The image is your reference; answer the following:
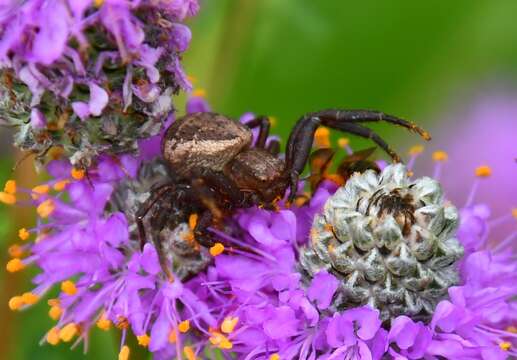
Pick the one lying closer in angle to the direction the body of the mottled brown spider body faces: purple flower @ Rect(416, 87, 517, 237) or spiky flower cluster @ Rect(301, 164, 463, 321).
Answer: the spiky flower cluster

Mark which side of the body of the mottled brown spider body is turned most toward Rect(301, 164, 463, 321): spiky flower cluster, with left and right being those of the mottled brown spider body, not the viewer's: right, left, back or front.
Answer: front

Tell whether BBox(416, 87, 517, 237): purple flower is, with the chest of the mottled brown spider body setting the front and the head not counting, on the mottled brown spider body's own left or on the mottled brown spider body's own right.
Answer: on the mottled brown spider body's own left

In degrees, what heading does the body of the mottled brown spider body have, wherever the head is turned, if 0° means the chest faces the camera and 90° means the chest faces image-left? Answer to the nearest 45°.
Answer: approximately 270°

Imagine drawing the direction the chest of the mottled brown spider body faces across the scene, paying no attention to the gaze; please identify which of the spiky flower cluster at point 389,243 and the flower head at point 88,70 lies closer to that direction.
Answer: the spiky flower cluster

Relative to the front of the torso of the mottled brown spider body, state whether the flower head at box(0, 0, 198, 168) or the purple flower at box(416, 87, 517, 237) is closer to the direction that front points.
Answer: the purple flower

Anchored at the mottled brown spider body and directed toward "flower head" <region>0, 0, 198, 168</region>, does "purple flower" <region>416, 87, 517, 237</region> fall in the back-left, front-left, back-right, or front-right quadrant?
back-right
